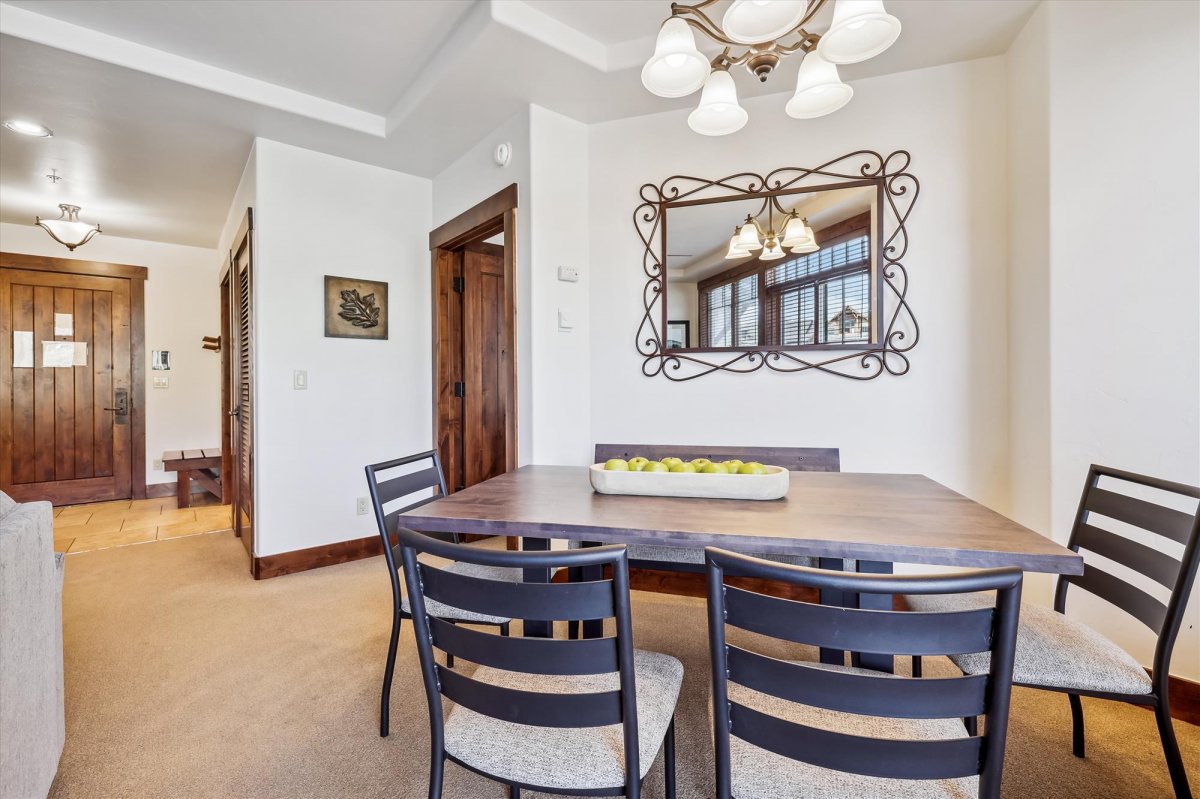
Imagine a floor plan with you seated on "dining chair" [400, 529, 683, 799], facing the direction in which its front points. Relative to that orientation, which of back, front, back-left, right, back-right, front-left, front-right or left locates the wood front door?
left

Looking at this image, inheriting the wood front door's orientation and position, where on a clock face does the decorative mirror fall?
The decorative mirror is roughly at 11 o'clock from the wood front door.

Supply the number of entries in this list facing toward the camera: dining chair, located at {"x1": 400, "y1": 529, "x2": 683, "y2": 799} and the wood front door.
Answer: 1

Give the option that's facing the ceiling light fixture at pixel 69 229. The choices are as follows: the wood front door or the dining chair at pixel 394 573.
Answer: the wood front door

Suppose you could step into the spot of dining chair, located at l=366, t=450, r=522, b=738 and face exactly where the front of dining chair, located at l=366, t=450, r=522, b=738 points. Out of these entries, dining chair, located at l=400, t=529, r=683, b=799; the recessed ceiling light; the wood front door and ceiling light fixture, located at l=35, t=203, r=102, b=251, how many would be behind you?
3

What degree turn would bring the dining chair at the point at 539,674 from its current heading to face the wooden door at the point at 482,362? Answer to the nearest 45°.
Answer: approximately 45° to its left

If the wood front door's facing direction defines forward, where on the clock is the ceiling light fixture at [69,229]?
The ceiling light fixture is roughly at 12 o'clock from the wood front door.

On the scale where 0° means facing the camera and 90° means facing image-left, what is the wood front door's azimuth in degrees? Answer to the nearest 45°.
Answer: approximately 0°

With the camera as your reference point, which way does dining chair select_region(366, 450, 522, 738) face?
facing the viewer and to the right of the viewer

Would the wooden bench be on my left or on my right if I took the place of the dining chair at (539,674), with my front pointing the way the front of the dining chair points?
on my left

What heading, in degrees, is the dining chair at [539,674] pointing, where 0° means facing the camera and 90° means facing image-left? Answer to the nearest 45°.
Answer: approximately 225°

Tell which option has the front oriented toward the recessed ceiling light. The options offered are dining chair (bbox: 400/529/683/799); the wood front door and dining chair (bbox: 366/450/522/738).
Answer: the wood front door

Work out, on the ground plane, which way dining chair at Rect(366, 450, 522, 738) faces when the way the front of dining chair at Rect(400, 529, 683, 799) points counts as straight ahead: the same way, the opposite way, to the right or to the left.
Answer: to the right

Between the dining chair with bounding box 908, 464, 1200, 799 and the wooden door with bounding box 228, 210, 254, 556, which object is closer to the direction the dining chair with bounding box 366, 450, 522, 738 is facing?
the dining chair

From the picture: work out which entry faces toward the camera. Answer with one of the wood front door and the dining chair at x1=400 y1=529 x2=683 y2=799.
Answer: the wood front door
